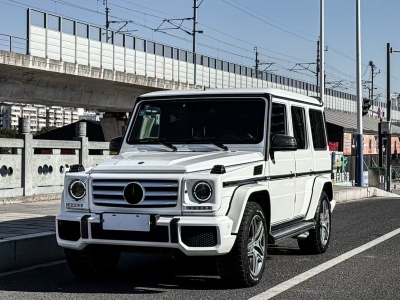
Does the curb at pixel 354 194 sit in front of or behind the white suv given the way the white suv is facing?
behind

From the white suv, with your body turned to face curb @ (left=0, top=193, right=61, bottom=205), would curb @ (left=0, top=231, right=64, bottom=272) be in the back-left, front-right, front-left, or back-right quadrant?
front-left

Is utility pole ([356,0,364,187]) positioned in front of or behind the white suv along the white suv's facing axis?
behind

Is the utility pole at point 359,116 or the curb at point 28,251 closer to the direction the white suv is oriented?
the curb

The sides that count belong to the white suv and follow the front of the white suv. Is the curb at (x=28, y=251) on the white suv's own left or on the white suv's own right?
on the white suv's own right

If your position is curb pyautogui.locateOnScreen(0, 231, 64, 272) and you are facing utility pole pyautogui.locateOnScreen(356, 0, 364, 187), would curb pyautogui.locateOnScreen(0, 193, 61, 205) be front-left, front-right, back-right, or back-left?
front-left

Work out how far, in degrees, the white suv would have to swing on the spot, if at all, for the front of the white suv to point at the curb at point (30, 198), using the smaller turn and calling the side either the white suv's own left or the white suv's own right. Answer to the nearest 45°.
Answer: approximately 90° to the white suv's own right

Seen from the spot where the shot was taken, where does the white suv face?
facing the viewer and to the left of the viewer
